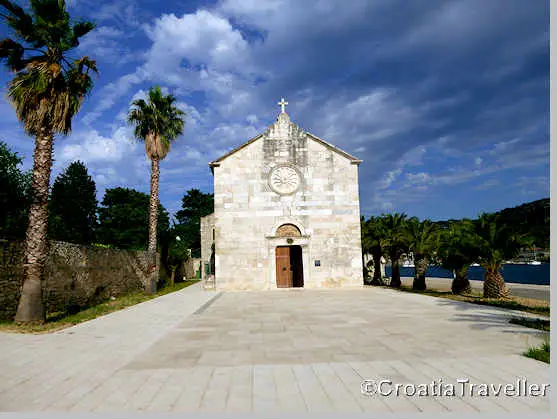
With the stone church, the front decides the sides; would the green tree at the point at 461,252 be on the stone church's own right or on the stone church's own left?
on the stone church's own left

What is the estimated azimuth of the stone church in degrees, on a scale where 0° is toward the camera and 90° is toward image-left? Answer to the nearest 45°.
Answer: approximately 0°

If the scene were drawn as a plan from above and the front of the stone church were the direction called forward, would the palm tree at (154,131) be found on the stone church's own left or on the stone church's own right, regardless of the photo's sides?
on the stone church's own right

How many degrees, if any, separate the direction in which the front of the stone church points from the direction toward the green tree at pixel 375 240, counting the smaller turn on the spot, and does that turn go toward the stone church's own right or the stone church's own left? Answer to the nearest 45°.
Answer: approximately 135° to the stone church's own left

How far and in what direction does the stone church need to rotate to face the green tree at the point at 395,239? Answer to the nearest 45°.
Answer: approximately 135° to its left

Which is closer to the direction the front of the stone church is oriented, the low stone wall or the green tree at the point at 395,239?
the low stone wall

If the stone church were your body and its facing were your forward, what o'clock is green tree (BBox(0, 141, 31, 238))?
The green tree is roughly at 3 o'clock from the stone church.
